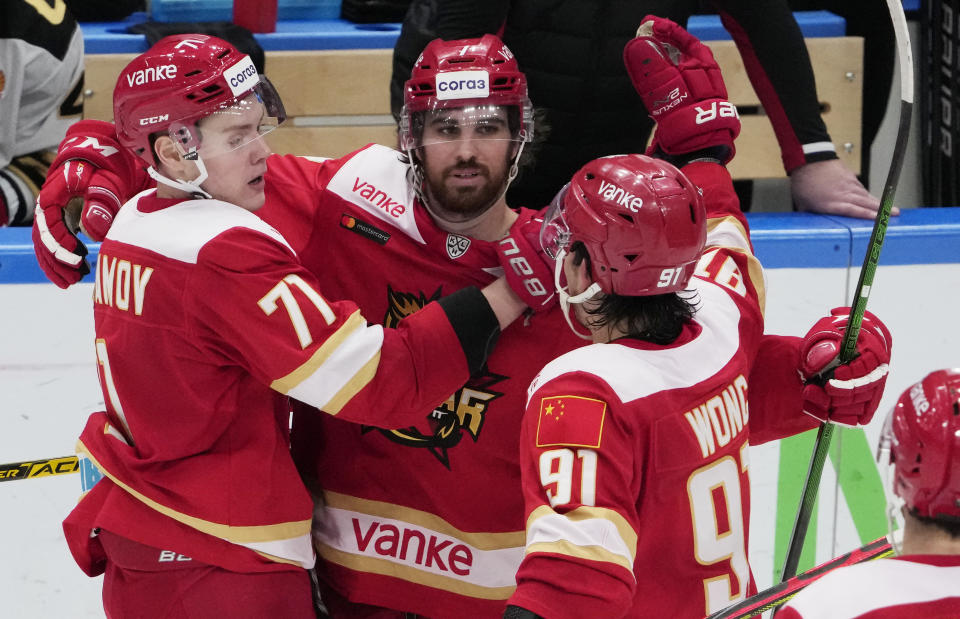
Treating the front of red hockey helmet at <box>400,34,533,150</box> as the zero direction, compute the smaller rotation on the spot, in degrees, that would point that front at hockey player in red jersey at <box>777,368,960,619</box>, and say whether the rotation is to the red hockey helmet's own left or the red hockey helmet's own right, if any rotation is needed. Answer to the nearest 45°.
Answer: approximately 45° to the red hockey helmet's own left

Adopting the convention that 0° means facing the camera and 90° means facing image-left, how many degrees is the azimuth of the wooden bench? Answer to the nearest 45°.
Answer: approximately 0°

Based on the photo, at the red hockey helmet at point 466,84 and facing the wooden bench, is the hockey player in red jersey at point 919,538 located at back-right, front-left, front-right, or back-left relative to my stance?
back-right

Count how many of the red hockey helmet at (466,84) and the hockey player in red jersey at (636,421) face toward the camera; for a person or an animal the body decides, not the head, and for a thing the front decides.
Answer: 1

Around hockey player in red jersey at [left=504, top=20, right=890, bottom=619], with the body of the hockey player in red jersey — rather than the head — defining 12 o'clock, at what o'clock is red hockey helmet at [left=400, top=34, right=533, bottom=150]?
The red hockey helmet is roughly at 12 o'clock from the hockey player in red jersey.

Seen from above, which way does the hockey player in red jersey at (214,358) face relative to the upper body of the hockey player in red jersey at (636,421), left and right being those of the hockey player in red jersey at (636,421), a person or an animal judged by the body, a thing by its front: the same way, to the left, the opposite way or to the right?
to the right

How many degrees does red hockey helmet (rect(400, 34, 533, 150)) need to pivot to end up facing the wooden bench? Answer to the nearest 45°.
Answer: approximately 180°

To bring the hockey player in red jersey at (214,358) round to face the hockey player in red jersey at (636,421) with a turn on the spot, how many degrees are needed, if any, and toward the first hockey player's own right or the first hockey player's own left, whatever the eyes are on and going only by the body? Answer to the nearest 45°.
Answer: approximately 90° to the first hockey player's own right

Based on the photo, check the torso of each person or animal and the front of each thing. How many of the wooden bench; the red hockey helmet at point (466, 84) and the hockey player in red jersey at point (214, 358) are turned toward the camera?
2

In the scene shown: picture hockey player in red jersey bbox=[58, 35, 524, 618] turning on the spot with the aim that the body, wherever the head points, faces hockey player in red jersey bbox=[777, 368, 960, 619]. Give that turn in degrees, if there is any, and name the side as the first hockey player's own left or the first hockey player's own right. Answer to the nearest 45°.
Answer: approximately 90° to the first hockey player's own right
